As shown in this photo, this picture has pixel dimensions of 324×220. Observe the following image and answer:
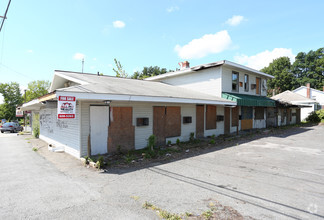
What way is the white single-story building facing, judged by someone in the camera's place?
facing the viewer and to the right of the viewer

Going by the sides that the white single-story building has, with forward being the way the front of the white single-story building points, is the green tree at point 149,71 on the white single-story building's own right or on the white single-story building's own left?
on the white single-story building's own left

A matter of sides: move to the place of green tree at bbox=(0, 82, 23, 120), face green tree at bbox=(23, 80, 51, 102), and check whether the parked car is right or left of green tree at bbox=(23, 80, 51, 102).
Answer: right

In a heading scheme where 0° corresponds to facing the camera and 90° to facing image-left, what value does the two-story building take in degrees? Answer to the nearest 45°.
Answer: approximately 315°

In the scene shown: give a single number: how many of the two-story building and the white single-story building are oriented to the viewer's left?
0

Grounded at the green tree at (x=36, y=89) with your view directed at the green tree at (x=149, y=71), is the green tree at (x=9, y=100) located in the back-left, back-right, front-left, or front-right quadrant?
back-left

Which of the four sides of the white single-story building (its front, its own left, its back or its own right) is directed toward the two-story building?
left

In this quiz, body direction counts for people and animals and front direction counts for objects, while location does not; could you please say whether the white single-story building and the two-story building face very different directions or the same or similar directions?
same or similar directions
